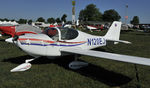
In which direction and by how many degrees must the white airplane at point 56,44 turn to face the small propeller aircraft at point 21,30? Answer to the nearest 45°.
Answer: approximately 90° to its right

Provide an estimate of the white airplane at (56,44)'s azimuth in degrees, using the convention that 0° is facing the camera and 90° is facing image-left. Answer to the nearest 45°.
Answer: approximately 45°
